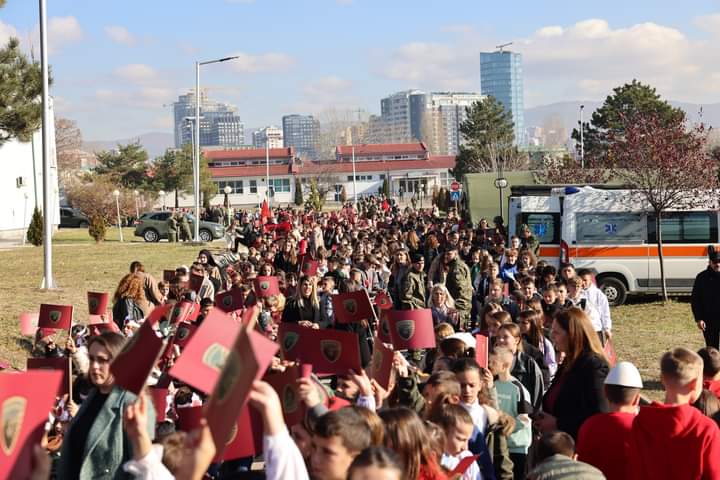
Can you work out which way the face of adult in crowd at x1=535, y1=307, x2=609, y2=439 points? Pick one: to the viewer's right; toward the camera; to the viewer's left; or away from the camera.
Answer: to the viewer's left

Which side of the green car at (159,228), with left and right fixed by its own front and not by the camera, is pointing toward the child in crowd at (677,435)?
right

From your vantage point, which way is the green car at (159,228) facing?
to the viewer's right
